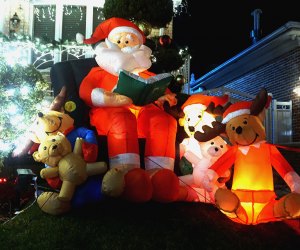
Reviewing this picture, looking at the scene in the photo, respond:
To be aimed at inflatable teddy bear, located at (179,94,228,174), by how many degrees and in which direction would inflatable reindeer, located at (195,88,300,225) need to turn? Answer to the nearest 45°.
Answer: approximately 135° to its right

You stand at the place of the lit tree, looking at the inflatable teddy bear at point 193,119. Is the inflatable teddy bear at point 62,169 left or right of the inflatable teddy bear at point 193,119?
right

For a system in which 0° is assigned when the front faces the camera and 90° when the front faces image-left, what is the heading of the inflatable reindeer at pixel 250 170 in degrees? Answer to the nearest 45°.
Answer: approximately 0°

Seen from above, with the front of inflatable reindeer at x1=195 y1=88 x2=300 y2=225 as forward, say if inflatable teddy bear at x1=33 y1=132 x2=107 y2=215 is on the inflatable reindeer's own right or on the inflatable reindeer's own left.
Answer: on the inflatable reindeer's own right

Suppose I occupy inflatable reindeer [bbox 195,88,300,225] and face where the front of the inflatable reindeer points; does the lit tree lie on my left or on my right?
on my right
